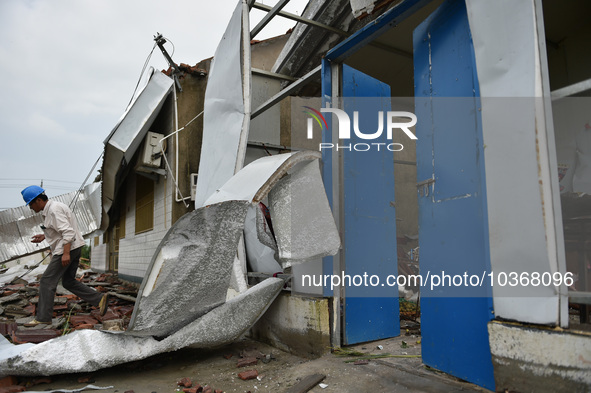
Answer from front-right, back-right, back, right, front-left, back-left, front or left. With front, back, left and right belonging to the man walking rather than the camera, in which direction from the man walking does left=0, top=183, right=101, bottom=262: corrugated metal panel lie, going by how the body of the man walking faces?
right

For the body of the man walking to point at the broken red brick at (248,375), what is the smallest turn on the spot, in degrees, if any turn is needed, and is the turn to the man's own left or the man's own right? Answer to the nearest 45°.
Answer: approximately 135° to the man's own left

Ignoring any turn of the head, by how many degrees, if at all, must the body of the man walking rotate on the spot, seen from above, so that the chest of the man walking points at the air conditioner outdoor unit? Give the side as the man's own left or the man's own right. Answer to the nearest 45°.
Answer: approximately 135° to the man's own right

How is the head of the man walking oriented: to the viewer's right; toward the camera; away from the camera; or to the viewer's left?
to the viewer's left

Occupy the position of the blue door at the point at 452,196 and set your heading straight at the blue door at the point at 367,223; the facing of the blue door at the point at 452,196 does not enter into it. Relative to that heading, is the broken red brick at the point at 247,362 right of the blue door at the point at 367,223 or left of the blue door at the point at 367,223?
left

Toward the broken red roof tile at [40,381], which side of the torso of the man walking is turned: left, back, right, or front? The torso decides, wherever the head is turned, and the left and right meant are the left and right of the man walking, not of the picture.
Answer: left

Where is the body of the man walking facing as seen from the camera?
to the viewer's left

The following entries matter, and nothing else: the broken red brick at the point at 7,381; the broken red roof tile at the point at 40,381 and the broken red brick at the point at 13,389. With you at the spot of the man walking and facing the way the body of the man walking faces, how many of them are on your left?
3

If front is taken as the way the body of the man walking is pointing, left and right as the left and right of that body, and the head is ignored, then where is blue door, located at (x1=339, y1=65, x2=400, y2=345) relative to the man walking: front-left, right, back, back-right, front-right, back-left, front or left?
back-left
